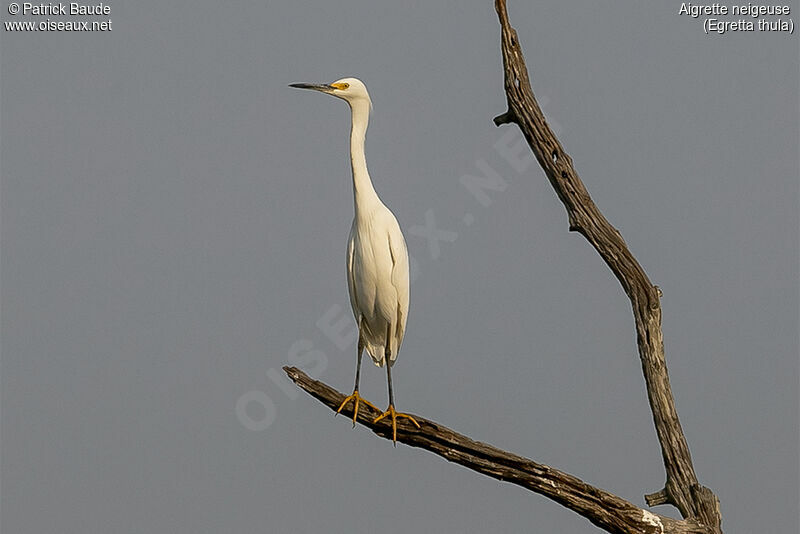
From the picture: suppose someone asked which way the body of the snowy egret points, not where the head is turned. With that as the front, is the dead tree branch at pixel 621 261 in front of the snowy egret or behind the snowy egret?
behind

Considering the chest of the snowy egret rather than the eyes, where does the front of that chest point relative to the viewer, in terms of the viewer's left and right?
facing the viewer and to the left of the viewer
